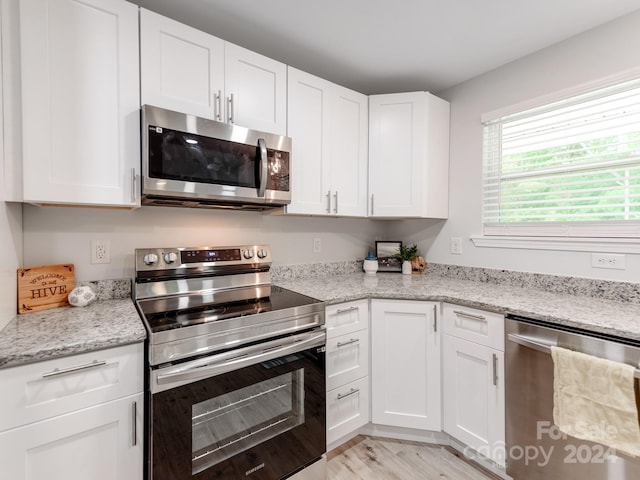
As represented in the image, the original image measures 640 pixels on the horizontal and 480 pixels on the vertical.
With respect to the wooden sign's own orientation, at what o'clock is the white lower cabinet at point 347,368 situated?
The white lower cabinet is roughly at 10 o'clock from the wooden sign.

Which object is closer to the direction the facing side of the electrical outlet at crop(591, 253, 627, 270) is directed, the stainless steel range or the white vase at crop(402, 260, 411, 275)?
the stainless steel range

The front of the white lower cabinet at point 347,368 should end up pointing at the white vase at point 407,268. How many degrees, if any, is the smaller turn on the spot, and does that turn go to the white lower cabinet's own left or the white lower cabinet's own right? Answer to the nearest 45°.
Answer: approximately 90° to the white lower cabinet's own left

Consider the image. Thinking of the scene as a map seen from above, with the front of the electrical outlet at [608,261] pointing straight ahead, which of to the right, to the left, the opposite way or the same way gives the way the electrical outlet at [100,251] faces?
to the left

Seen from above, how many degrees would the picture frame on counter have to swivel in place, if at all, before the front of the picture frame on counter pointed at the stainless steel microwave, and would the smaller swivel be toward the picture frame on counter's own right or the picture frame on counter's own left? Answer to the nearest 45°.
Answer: approximately 45° to the picture frame on counter's own right

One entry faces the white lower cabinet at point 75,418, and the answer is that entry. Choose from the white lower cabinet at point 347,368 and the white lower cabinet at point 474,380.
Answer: the white lower cabinet at point 474,380

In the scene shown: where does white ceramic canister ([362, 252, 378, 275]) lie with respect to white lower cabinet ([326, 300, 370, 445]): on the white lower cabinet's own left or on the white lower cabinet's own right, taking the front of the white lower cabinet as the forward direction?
on the white lower cabinet's own left

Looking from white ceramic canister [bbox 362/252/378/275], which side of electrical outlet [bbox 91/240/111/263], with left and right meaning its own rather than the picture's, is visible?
left

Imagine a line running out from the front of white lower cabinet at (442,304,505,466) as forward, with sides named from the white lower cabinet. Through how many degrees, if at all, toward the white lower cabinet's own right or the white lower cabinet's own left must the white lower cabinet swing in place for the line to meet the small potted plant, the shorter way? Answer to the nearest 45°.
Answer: approximately 90° to the white lower cabinet's own right
